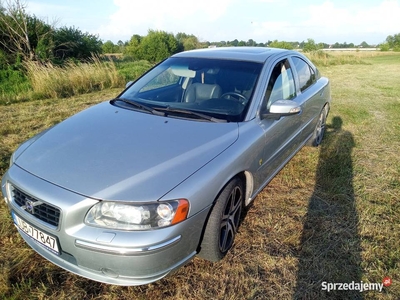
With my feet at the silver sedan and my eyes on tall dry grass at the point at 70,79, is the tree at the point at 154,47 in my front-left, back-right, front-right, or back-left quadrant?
front-right

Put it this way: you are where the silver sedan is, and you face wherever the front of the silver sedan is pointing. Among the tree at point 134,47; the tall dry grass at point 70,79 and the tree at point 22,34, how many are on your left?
0

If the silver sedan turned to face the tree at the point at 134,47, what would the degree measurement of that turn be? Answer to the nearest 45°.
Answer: approximately 135° to its right

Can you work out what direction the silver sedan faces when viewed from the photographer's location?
facing the viewer and to the left of the viewer

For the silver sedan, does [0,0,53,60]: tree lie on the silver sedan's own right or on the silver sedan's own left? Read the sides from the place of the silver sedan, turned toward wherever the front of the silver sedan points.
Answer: on the silver sedan's own right

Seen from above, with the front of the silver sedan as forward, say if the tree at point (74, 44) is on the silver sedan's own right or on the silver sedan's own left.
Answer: on the silver sedan's own right

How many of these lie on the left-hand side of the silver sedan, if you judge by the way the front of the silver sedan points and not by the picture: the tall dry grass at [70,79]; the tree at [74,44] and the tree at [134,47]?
0

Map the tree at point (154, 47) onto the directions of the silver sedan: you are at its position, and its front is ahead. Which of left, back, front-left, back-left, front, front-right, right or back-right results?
back-right

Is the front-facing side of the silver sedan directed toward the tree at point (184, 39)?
no

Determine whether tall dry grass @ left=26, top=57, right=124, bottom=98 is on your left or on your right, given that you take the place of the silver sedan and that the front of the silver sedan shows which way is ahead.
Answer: on your right

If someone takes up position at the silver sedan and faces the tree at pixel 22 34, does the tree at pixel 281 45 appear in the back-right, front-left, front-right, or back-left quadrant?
front-right

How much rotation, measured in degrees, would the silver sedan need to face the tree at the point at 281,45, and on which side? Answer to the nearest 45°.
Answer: approximately 135° to its right
